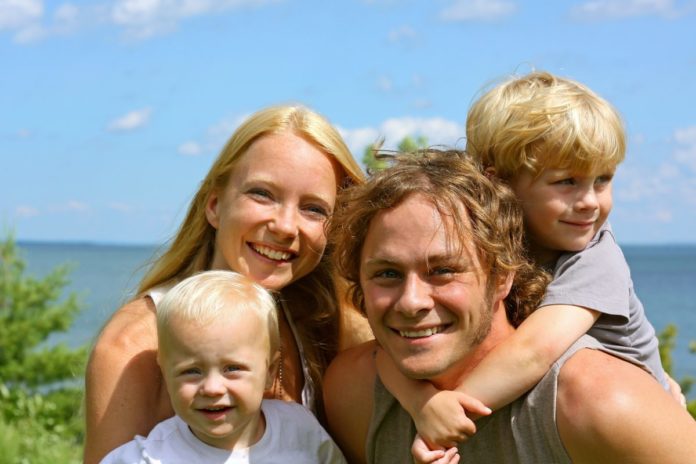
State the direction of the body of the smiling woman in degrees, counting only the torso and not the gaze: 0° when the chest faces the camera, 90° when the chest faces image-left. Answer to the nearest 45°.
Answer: approximately 315°
